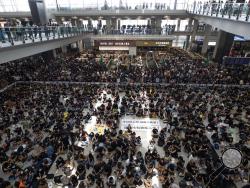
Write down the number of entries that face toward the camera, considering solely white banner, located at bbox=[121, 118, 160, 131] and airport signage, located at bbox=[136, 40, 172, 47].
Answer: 2

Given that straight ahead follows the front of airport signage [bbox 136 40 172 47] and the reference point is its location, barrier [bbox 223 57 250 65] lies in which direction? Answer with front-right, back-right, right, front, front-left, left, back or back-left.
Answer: front-left

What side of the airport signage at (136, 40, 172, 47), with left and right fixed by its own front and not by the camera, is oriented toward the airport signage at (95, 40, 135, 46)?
right

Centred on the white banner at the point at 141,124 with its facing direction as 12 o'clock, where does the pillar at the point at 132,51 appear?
The pillar is roughly at 6 o'clock from the white banner.

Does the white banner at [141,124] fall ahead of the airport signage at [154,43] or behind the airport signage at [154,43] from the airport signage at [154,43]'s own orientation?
ahead

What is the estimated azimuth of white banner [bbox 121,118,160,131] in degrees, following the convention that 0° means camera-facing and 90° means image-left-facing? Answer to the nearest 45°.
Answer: approximately 0°

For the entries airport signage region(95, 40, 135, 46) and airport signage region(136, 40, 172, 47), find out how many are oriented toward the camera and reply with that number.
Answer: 2

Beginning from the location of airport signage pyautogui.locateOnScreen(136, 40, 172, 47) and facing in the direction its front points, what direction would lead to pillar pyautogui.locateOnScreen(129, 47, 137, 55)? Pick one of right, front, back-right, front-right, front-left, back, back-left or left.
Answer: right

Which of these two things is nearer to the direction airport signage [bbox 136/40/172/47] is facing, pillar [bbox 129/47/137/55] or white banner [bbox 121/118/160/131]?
the white banner

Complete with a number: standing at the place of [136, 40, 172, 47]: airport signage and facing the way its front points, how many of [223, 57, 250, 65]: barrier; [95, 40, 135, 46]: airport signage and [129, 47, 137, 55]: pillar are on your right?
2

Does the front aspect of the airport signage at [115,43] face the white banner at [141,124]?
yes

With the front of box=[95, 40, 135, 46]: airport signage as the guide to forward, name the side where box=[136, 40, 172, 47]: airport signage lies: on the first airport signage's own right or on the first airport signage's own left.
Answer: on the first airport signage's own left
